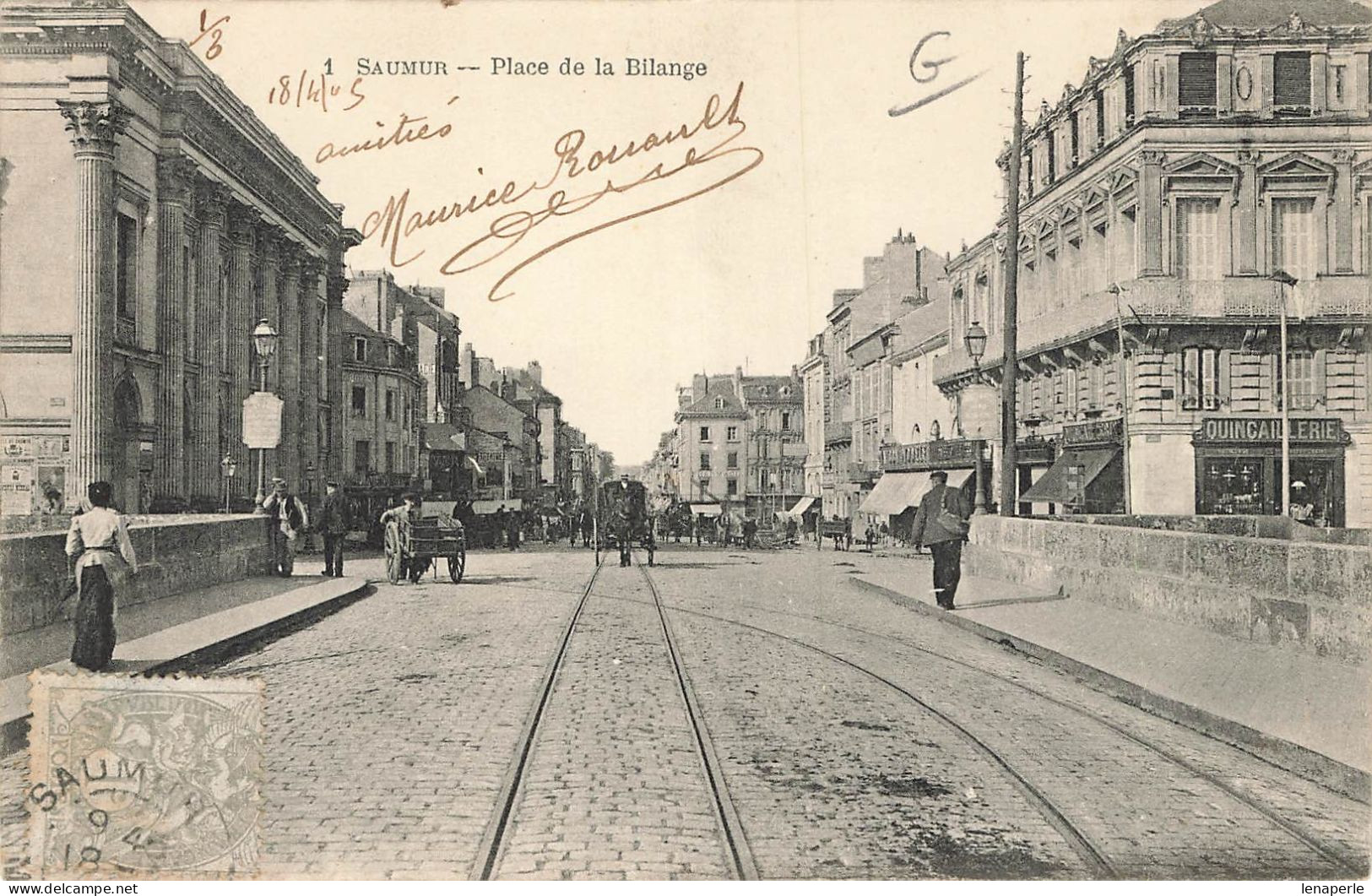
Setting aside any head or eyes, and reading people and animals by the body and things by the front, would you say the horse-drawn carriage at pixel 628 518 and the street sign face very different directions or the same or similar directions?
same or similar directions

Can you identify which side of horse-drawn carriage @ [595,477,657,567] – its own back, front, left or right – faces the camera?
front

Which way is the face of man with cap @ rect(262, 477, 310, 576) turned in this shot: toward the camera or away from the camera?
toward the camera

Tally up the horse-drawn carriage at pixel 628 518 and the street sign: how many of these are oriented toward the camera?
2

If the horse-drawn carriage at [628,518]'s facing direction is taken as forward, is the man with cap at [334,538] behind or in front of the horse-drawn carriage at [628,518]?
in front

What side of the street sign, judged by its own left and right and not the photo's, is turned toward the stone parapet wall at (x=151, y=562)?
front

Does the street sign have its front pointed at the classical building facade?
no

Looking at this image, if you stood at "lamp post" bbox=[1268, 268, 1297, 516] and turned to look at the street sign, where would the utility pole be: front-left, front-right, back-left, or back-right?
front-left

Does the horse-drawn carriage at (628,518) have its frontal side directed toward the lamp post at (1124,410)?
no

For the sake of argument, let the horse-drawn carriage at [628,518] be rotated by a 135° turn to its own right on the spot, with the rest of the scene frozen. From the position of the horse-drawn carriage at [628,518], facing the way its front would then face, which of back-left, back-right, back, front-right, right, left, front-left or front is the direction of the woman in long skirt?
back-left
